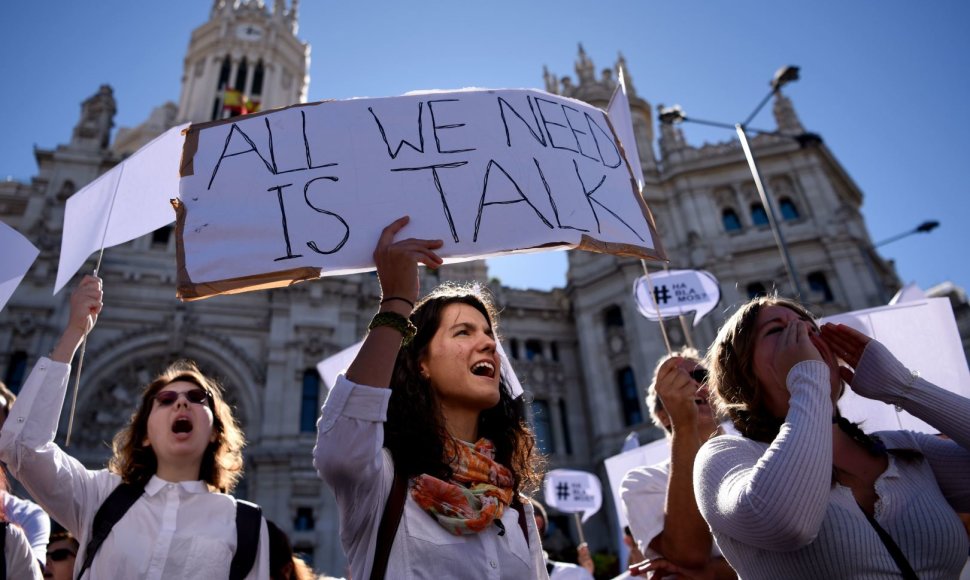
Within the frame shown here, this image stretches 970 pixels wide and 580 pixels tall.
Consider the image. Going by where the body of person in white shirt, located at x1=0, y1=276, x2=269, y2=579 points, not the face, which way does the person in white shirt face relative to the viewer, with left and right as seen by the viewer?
facing the viewer

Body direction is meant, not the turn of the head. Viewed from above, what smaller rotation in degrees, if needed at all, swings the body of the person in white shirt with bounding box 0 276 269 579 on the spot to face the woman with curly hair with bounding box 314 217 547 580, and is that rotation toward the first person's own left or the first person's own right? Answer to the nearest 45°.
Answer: approximately 45° to the first person's own left

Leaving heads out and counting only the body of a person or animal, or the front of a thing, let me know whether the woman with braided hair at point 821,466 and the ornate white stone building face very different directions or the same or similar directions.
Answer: same or similar directions

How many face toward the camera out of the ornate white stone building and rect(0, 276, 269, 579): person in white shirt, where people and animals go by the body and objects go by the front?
2

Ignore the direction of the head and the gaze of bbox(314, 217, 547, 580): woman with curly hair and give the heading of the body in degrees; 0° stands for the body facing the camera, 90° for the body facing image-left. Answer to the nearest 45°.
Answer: approximately 315°

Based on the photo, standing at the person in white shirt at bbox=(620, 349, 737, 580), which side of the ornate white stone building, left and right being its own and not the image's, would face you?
front

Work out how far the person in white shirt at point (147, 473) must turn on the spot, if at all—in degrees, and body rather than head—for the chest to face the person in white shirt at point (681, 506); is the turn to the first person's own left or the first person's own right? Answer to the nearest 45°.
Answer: approximately 45° to the first person's own left

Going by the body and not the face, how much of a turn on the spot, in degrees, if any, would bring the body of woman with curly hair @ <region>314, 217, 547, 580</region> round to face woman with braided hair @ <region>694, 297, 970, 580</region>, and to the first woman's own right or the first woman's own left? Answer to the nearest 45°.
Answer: approximately 45° to the first woman's own left

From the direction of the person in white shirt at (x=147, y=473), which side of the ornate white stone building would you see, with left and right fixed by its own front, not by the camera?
front

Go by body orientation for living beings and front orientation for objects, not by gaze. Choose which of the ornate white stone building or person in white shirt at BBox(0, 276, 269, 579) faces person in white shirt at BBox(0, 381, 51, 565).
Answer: the ornate white stone building

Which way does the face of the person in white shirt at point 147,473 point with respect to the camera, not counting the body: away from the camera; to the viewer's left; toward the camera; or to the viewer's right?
toward the camera

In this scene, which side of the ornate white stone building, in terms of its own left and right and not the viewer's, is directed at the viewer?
front
